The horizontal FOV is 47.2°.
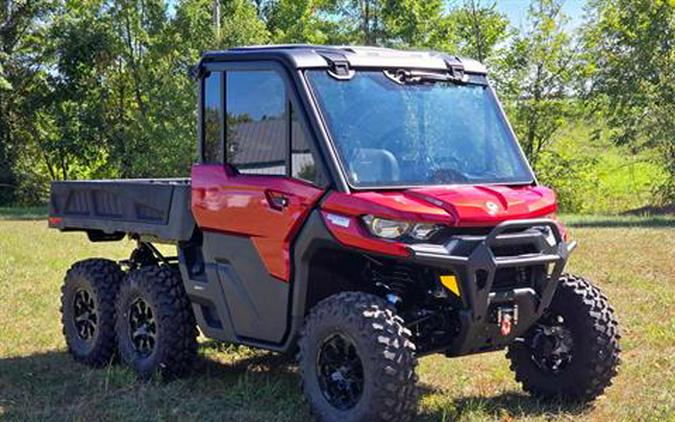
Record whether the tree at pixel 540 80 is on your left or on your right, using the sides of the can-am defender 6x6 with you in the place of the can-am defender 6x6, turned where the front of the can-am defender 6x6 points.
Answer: on your left

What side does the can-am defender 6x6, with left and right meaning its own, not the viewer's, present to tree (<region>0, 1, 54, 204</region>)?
back

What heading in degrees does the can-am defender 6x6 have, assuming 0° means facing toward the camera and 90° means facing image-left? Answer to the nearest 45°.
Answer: approximately 315°

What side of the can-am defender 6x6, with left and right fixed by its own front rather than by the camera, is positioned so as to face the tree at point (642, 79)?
left
